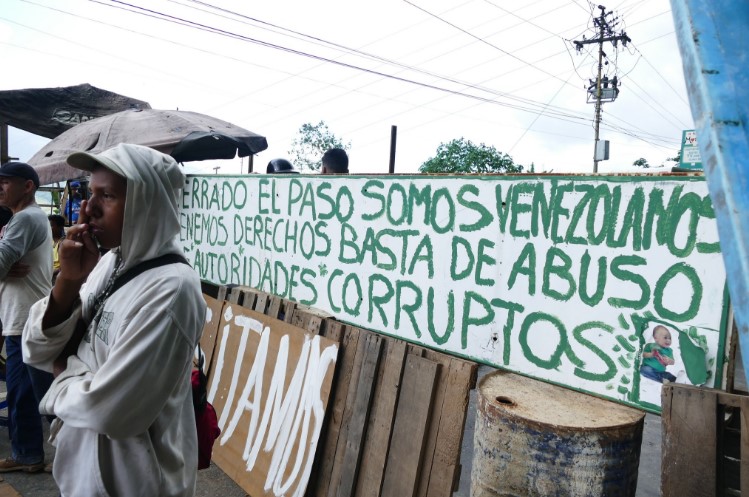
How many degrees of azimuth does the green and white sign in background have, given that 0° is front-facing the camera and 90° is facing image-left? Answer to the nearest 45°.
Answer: approximately 0°

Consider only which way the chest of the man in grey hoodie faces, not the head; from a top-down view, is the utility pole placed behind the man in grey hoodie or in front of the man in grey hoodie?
behind

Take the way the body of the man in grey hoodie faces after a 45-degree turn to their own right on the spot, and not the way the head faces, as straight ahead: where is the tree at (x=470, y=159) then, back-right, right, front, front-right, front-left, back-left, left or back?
back-right

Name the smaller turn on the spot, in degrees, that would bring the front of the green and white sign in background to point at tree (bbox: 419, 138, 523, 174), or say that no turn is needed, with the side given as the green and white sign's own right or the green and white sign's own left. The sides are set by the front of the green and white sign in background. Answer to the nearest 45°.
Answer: approximately 135° to the green and white sign's own right

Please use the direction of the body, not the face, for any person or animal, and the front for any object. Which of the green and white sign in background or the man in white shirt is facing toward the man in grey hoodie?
the green and white sign in background

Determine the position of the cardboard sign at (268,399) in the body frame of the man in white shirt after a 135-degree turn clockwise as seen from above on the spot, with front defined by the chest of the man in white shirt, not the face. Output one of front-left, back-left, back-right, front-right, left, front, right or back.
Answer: right

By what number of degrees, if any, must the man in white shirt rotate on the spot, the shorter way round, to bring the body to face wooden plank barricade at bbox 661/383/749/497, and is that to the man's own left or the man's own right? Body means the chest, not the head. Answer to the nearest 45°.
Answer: approximately 135° to the man's own left

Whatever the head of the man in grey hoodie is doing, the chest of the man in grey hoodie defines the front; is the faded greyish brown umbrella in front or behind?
behind
